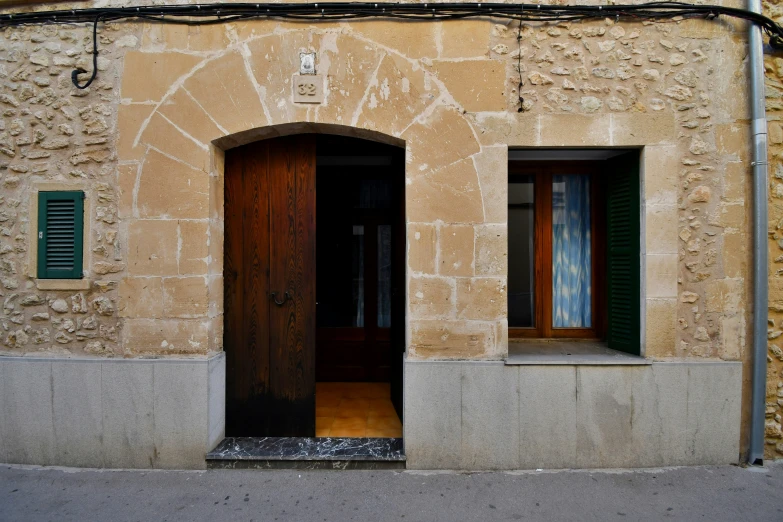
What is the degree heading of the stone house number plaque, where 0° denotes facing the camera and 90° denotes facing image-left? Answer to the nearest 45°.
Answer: approximately 0°

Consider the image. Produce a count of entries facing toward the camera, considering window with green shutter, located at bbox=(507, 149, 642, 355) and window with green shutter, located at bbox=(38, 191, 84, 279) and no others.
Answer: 2

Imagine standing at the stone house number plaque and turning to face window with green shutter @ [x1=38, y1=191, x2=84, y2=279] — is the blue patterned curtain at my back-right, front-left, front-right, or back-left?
back-right

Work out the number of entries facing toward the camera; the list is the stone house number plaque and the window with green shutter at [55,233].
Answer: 2

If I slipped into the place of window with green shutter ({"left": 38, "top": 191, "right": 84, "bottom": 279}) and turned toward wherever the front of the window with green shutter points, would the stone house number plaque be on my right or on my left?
on my left

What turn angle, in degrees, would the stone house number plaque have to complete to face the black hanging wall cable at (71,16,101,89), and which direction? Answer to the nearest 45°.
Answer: approximately 90° to its right

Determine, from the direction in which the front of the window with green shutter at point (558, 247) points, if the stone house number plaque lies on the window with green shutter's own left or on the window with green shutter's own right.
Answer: on the window with green shutter's own right
